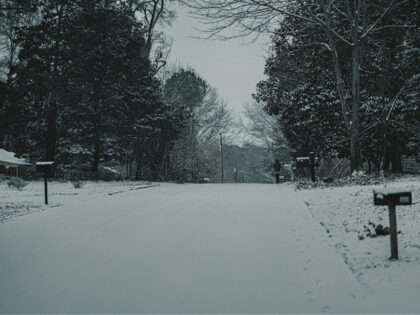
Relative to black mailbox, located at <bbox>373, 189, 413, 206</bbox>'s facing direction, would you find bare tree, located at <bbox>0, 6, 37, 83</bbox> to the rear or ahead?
ahead

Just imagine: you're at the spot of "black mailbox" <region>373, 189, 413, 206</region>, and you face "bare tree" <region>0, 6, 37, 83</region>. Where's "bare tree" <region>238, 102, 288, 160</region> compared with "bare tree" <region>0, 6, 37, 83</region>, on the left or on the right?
right

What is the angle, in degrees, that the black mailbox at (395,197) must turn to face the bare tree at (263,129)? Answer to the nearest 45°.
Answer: approximately 90° to its right

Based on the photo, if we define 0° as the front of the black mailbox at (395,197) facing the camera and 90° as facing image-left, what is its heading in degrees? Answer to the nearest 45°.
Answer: approximately 90°

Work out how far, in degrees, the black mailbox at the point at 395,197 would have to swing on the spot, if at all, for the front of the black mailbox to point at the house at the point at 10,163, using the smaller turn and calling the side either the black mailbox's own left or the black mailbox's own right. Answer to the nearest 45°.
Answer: approximately 45° to the black mailbox's own right

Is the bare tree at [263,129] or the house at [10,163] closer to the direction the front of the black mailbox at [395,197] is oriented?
the house
